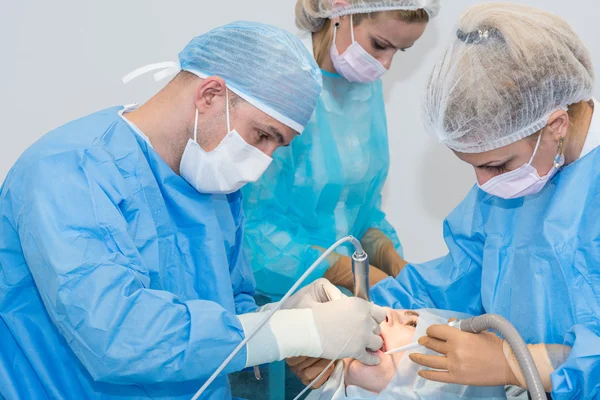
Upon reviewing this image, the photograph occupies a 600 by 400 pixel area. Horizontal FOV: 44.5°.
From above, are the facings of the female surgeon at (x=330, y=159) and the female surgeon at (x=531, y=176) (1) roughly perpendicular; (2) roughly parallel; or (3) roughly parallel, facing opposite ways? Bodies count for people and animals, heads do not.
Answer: roughly perpendicular

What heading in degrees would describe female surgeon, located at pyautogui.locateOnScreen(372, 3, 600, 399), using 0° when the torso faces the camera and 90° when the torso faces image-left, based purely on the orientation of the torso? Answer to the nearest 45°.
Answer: approximately 45°

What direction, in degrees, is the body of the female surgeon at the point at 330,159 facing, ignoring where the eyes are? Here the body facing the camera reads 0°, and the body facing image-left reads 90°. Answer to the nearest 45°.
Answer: approximately 315°

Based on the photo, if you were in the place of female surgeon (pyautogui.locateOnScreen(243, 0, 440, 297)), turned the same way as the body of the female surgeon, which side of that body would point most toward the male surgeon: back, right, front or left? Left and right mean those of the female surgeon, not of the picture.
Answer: right
